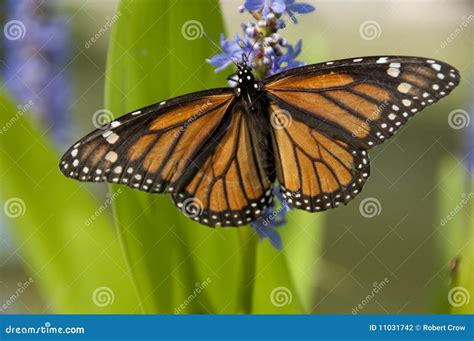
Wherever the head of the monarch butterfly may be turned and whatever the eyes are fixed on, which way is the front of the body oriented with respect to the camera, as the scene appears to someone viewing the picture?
away from the camera

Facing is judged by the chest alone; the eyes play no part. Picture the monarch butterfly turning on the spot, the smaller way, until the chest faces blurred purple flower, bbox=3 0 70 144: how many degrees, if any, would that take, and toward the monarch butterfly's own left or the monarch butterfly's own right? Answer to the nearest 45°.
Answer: approximately 45° to the monarch butterfly's own left

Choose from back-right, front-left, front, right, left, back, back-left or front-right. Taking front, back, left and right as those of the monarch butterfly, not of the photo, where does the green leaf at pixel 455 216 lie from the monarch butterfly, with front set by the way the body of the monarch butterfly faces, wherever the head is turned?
front-right
